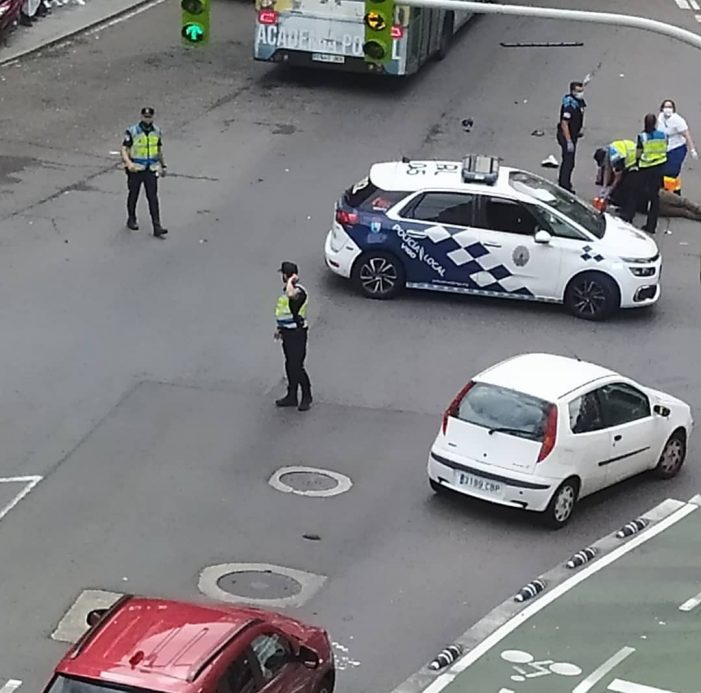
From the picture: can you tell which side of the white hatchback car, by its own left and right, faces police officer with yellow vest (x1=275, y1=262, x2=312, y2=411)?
left

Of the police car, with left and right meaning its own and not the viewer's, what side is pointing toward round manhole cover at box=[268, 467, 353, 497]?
right

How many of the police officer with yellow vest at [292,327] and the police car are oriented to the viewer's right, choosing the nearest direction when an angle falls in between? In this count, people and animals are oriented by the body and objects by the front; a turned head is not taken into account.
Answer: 1

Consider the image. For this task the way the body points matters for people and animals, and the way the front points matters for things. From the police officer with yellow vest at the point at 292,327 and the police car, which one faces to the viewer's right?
the police car

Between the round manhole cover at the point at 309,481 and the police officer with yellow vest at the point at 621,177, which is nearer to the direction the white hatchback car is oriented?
the police officer with yellow vest

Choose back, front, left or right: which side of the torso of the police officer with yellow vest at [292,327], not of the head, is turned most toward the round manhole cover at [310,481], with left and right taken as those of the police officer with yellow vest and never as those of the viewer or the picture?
left

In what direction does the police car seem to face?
to the viewer's right

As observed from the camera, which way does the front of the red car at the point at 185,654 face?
facing away from the viewer and to the right of the viewer

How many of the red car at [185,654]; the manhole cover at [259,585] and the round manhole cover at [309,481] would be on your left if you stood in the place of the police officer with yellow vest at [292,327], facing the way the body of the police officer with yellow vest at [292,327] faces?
3

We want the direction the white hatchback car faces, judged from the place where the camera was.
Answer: facing away from the viewer and to the right of the viewer

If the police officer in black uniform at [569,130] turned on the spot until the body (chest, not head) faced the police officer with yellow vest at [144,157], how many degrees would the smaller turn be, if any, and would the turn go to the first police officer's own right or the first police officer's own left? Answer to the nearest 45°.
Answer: approximately 90° to the first police officer's own right

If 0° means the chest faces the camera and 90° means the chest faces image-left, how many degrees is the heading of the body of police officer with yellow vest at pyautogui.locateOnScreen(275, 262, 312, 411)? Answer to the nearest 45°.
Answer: approximately 90°
